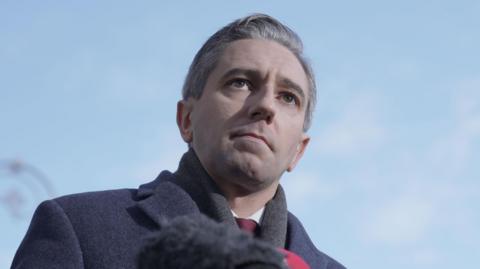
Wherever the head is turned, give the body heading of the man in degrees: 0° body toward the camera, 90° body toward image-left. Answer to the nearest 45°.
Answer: approximately 315°
